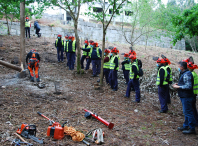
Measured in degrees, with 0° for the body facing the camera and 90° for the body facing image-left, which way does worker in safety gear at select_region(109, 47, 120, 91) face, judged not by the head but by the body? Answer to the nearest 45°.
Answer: approximately 90°

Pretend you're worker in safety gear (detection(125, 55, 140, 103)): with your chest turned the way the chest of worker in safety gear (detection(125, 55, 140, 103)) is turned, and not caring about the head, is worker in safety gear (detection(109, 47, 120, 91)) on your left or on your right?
on your right

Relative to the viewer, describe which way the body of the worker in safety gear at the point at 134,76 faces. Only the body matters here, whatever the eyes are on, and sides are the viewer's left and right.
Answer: facing to the left of the viewer

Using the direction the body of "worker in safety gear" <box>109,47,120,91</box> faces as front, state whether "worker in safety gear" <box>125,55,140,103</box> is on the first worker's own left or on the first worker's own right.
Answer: on the first worker's own left

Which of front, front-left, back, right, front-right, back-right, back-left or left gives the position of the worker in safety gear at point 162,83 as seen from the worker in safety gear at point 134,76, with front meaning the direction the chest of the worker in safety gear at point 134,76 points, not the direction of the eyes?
back-left
